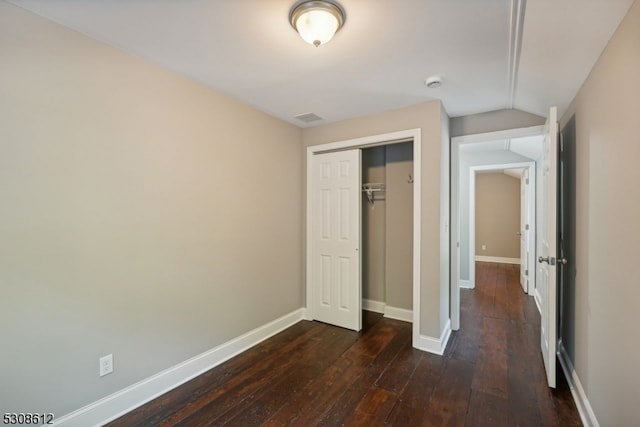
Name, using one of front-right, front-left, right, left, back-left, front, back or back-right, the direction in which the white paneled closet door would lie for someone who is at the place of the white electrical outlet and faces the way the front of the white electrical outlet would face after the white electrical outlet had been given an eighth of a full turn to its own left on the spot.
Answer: front

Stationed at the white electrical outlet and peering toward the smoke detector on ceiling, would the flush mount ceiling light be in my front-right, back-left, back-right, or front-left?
front-right

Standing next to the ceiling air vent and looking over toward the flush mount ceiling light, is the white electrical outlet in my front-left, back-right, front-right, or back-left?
front-right

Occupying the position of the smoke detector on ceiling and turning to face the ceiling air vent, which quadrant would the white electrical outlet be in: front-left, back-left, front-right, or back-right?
front-left

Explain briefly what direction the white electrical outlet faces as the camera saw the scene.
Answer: facing the viewer and to the right of the viewer

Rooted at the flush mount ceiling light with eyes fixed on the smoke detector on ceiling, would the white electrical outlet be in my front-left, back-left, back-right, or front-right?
back-left

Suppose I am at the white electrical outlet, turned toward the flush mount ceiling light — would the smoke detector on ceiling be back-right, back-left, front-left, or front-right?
front-left

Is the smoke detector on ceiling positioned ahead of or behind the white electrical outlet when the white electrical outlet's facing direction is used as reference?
ahead
